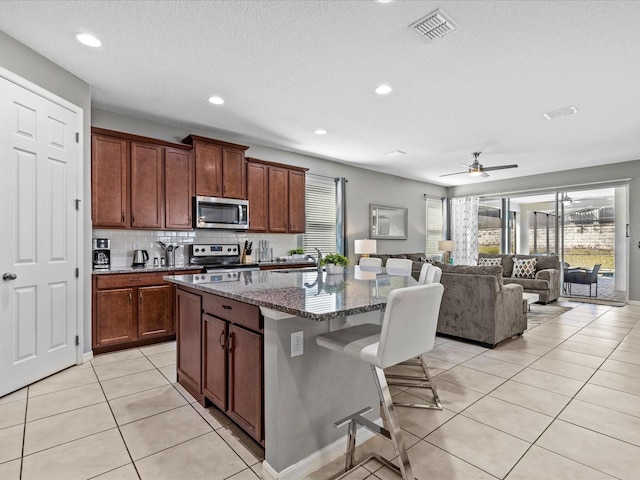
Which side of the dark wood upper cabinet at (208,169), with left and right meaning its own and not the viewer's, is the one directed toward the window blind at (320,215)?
left

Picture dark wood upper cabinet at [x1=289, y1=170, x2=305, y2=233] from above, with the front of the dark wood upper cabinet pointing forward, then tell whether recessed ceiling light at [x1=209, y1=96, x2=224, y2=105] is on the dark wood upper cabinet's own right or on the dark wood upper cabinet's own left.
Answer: on the dark wood upper cabinet's own right

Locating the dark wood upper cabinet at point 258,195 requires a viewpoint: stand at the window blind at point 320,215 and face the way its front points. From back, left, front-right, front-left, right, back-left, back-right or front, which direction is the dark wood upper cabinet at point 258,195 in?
right

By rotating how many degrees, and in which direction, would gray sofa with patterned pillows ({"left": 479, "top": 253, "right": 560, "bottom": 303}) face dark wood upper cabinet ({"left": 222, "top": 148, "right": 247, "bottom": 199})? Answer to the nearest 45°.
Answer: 0° — it already faces it

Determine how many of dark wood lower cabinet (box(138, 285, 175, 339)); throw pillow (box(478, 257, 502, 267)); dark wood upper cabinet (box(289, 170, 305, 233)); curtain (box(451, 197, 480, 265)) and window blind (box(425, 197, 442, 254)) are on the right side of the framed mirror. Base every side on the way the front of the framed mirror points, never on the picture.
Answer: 2

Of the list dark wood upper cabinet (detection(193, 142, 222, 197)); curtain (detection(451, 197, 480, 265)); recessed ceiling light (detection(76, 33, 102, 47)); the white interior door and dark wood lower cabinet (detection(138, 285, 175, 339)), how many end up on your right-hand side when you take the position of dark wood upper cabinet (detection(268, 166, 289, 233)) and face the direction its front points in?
4

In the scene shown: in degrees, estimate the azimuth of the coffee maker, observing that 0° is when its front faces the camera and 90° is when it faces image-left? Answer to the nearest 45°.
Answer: approximately 0°

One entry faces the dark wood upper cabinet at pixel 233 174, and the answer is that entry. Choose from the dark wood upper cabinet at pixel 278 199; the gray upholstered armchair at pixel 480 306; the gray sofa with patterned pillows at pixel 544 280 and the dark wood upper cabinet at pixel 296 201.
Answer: the gray sofa with patterned pillows at pixel 544 280

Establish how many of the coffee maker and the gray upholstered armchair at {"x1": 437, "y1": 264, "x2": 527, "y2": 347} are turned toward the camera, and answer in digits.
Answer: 1

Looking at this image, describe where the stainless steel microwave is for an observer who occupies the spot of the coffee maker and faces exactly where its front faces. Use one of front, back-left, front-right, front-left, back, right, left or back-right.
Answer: left

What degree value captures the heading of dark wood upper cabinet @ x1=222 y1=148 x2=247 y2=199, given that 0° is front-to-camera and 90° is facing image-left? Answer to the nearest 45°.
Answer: approximately 315°

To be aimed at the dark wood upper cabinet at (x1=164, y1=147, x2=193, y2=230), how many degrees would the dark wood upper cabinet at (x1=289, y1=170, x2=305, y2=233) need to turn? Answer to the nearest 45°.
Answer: approximately 90° to its right
